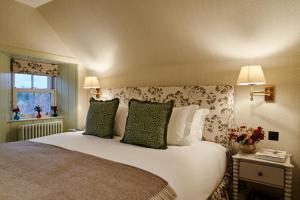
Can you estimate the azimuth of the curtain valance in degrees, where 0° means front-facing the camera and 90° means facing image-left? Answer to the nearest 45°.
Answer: approximately 315°

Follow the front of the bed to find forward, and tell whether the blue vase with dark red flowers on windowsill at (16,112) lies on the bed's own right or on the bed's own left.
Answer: on the bed's own right

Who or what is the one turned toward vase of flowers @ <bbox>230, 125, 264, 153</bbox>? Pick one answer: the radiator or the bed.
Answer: the radiator

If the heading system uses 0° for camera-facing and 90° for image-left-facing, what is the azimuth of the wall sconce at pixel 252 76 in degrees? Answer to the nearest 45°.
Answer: approximately 45°

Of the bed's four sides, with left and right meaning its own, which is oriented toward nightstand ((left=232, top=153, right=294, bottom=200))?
left

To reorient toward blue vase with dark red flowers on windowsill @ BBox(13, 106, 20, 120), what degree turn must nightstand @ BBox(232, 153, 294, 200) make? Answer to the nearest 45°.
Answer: approximately 45° to its right

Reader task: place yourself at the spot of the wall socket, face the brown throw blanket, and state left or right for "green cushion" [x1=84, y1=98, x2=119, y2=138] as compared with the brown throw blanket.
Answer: right
